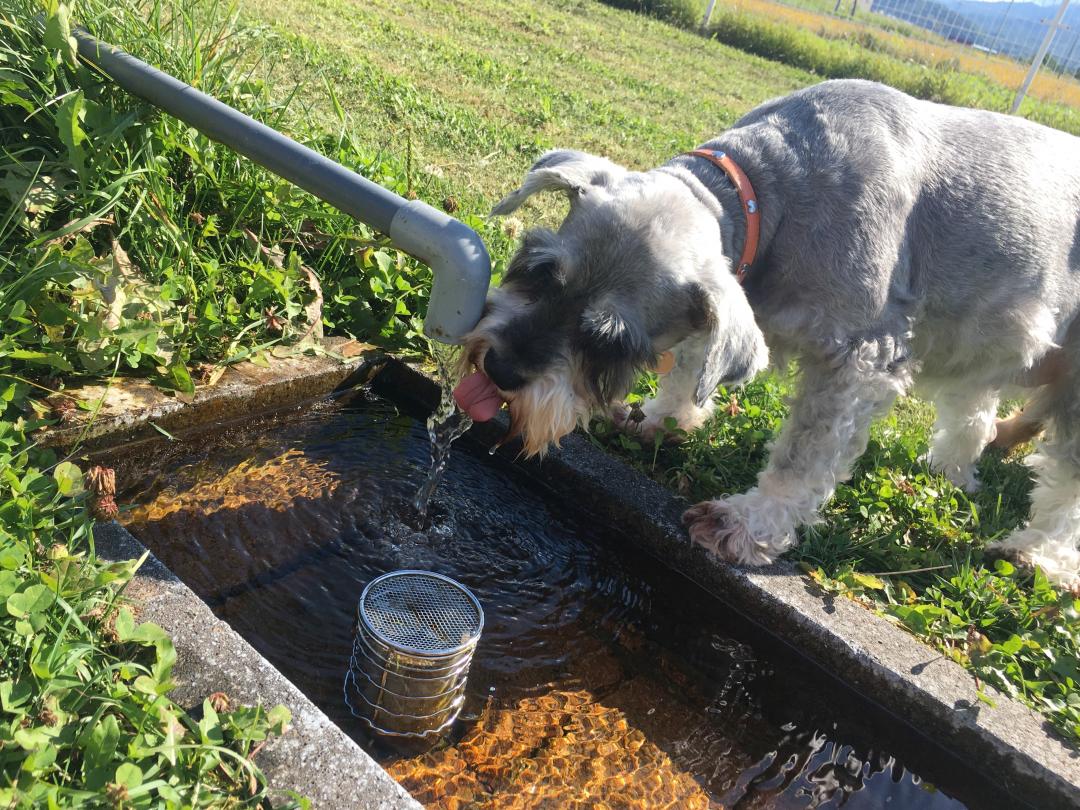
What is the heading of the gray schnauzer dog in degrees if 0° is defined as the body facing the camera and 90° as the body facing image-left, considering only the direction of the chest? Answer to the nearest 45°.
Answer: approximately 90°

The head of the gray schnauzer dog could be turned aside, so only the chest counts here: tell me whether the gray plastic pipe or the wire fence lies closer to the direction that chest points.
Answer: the gray plastic pipe

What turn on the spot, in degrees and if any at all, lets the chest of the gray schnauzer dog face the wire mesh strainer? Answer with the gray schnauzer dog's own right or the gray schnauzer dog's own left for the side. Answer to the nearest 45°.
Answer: approximately 90° to the gray schnauzer dog's own left

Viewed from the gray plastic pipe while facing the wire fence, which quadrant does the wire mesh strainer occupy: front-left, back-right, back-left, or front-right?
back-right

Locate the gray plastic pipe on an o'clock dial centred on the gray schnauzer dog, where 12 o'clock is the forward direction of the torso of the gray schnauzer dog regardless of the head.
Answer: The gray plastic pipe is roughly at 1 o'clock from the gray schnauzer dog.

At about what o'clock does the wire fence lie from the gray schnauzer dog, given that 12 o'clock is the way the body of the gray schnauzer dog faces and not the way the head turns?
The wire fence is roughly at 3 o'clock from the gray schnauzer dog.

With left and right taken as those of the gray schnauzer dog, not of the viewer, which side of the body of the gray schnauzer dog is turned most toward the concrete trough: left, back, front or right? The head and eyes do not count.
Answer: left
